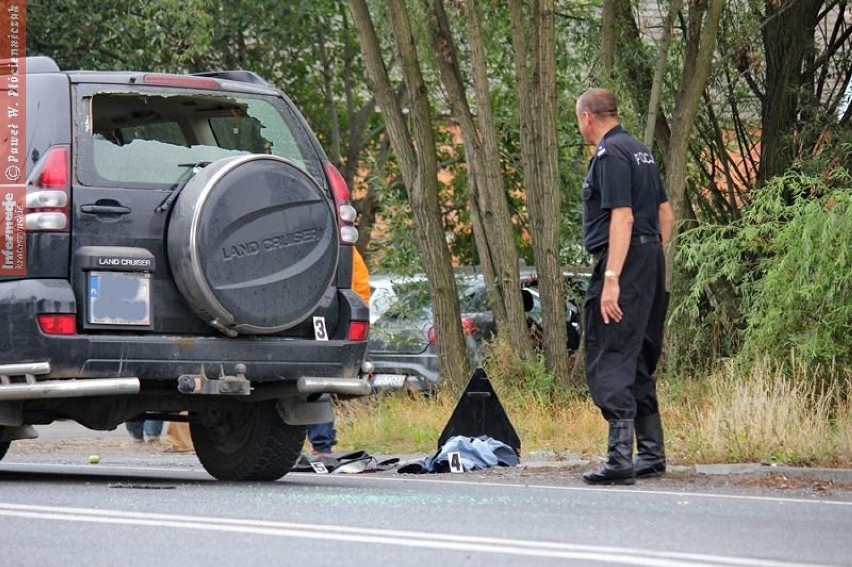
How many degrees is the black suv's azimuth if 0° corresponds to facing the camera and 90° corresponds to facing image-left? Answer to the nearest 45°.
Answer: approximately 135°

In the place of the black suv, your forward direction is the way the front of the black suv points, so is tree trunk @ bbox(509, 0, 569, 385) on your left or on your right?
on your right

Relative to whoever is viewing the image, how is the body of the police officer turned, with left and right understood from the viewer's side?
facing away from the viewer and to the left of the viewer

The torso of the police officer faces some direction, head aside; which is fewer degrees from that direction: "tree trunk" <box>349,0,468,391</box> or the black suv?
the tree trunk

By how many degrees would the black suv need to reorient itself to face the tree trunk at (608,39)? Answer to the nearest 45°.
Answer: approximately 90° to its right

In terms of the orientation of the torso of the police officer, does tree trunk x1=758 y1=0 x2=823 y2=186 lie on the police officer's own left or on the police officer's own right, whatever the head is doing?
on the police officer's own right

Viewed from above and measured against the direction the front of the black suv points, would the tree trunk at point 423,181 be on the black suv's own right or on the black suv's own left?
on the black suv's own right

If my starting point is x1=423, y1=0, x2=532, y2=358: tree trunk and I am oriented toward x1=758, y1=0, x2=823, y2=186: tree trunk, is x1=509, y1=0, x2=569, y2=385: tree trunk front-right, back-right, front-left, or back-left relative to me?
front-right

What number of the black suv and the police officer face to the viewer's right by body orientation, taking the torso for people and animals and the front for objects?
0
